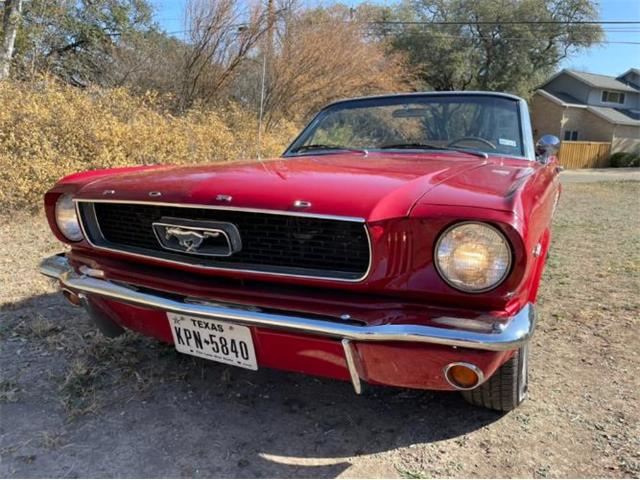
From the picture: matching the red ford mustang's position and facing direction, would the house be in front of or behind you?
behind

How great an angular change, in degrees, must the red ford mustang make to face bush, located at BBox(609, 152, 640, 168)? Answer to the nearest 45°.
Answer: approximately 180°

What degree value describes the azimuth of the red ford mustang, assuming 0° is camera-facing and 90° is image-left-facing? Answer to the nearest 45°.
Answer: approximately 45°

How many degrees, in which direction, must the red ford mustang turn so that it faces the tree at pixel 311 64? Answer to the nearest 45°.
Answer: approximately 135° to its right

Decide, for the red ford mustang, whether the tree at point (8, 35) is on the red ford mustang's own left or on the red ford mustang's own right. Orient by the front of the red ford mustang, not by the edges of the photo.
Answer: on the red ford mustang's own right

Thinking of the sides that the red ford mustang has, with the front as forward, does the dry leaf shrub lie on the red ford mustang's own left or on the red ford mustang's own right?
on the red ford mustang's own right

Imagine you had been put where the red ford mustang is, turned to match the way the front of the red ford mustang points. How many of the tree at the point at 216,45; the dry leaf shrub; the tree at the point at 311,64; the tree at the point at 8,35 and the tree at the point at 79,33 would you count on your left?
0

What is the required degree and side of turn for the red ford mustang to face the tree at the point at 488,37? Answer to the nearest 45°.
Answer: approximately 180°

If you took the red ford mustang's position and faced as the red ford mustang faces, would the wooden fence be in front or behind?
behind

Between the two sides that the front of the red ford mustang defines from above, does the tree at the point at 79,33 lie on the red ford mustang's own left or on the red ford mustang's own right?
on the red ford mustang's own right

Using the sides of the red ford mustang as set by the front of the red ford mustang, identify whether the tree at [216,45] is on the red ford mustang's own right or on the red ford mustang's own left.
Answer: on the red ford mustang's own right
